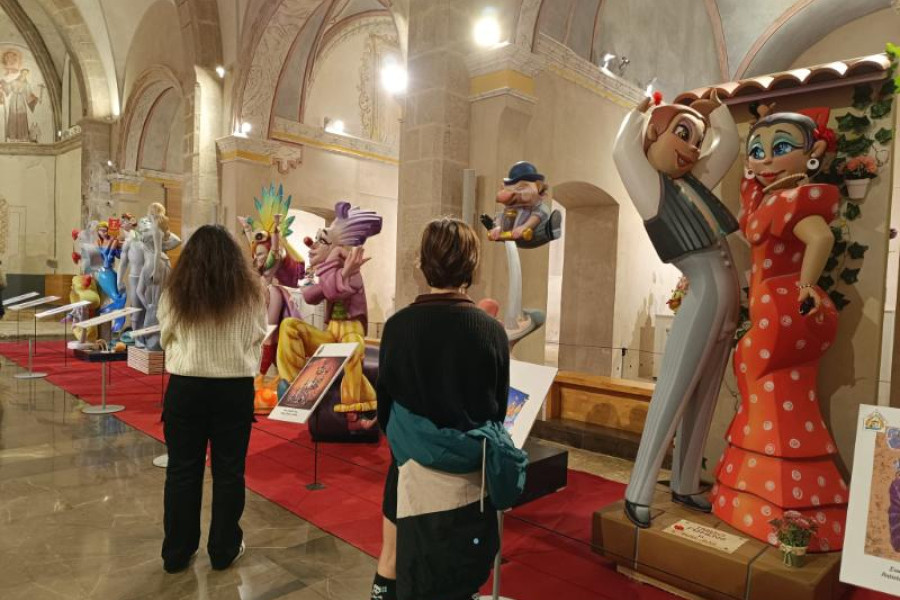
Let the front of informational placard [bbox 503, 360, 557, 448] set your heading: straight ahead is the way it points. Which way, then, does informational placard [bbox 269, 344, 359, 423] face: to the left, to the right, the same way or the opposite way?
the same way

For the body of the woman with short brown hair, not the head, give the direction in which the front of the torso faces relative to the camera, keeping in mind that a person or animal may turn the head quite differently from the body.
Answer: away from the camera

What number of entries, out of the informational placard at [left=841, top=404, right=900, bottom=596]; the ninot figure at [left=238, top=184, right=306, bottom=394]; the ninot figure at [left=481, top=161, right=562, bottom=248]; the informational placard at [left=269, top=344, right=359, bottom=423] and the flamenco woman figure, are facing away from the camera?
0

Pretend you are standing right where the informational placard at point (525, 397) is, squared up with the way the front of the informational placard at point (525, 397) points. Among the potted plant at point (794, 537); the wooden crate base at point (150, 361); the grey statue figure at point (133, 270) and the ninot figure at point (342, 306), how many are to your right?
3

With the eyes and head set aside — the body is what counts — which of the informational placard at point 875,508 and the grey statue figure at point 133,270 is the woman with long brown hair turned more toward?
the grey statue figure

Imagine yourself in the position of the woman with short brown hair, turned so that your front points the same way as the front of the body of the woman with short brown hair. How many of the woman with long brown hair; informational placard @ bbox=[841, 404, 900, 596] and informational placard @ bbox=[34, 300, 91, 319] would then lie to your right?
1

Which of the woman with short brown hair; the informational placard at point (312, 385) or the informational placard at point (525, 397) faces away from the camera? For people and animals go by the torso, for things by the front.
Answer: the woman with short brown hair

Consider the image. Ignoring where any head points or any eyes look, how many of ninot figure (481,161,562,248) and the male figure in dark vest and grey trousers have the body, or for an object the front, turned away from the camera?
0

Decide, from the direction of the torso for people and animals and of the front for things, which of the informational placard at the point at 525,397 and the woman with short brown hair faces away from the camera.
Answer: the woman with short brown hair

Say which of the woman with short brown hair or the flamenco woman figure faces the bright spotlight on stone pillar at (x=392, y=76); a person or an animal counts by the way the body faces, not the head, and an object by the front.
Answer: the woman with short brown hair

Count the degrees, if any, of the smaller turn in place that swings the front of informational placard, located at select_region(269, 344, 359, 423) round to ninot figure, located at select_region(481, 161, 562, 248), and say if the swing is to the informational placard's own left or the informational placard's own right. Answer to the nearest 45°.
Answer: approximately 135° to the informational placard's own left

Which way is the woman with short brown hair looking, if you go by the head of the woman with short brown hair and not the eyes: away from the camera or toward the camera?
away from the camera

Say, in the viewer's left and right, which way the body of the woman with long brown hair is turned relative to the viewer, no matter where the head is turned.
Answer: facing away from the viewer

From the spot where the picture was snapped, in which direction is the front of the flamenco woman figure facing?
facing the viewer and to the left of the viewer

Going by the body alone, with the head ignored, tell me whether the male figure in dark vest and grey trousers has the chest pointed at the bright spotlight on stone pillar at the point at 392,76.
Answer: no

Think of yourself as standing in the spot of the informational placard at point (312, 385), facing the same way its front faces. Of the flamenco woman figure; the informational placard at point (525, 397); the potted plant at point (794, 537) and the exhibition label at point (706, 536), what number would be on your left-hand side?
4

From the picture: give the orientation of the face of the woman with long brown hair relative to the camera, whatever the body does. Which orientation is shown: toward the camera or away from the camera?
away from the camera

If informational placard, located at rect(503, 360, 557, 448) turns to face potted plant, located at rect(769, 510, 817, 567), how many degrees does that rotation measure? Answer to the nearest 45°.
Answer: approximately 135° to its left

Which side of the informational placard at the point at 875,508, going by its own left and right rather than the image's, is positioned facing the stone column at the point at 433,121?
right
